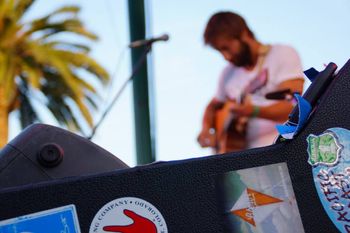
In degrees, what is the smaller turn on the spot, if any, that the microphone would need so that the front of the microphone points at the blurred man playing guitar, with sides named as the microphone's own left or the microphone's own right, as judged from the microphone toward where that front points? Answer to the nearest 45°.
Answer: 0° — it already faces them

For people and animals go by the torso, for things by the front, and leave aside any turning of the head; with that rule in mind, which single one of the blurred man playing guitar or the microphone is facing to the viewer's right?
the microphone

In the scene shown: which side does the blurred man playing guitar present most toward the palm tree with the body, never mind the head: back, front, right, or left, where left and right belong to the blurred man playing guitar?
right

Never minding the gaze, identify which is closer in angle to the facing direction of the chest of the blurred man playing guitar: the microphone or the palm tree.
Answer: the microphone

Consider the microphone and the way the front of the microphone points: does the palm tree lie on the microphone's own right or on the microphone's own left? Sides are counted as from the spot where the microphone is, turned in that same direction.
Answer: on the microphone's own left

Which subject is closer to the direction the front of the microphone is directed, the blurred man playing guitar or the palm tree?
the blurred man playing guitar

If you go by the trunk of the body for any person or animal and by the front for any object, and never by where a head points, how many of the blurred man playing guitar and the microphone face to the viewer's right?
1

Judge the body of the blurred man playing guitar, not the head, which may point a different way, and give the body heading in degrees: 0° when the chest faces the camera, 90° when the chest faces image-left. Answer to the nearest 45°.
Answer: approximately 45°

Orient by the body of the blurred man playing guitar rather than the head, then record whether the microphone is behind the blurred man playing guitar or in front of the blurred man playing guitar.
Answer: in front

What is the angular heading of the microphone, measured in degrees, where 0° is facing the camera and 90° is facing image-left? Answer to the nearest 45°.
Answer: approximately 270°
